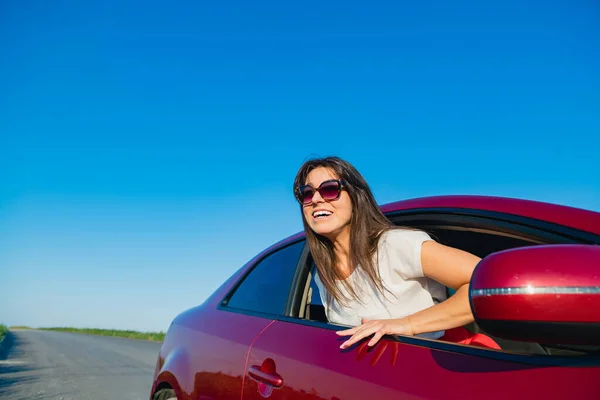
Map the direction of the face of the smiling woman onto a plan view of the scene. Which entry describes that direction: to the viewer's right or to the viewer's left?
to the viewer's left

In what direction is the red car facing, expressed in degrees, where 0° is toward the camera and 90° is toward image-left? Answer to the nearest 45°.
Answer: approximately 315°

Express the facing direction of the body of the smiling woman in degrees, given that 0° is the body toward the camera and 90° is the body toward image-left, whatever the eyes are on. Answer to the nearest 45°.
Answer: approximately 45°
